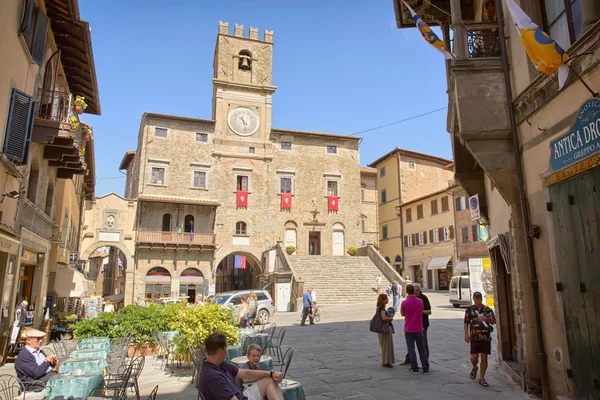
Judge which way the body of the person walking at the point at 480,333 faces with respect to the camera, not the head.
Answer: toward the camera

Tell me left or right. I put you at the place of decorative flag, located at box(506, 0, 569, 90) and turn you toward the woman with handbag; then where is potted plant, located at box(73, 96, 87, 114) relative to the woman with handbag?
left

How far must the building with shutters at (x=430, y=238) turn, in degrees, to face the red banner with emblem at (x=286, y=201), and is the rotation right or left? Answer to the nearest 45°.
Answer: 0° — it already faces it

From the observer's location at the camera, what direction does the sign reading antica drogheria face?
facing the viewer and to the left of the viewer

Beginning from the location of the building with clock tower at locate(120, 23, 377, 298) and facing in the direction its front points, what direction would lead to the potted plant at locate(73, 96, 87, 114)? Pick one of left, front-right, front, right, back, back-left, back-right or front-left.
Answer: front

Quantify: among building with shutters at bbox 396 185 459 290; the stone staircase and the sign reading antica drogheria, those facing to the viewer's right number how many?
0

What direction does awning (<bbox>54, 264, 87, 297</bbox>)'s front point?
to the viewer's right

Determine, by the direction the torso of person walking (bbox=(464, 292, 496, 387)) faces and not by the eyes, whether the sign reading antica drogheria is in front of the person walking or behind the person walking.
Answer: in front

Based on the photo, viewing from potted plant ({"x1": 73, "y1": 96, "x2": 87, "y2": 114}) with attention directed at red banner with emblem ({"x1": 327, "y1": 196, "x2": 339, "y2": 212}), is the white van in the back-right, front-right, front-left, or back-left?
front-right

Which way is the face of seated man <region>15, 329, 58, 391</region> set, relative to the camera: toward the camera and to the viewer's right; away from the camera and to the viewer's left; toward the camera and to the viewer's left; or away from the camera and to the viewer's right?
toward the camera and to the viewer's right

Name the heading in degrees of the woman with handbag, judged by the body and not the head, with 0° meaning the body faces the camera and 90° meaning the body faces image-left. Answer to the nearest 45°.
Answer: approximately 270°

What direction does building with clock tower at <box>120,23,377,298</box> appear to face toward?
toward the camera

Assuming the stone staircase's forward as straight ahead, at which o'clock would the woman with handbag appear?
The woman with handbag is roughly at 12 o'clock from the stone staircase.

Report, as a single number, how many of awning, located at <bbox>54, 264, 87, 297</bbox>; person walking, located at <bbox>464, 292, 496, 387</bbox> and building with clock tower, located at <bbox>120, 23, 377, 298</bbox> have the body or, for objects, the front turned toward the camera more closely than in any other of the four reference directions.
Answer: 2

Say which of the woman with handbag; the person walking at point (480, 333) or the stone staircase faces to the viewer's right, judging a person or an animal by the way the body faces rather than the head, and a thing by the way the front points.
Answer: the woman with handbag

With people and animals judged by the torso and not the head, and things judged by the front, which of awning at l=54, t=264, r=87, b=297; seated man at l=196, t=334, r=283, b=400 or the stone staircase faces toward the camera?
the stone staircase

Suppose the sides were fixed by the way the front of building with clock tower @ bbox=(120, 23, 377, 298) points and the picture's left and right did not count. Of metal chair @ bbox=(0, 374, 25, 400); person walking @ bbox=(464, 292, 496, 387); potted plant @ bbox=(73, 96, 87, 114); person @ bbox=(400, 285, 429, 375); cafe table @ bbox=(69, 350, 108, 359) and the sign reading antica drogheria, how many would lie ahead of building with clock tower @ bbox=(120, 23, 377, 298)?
6
